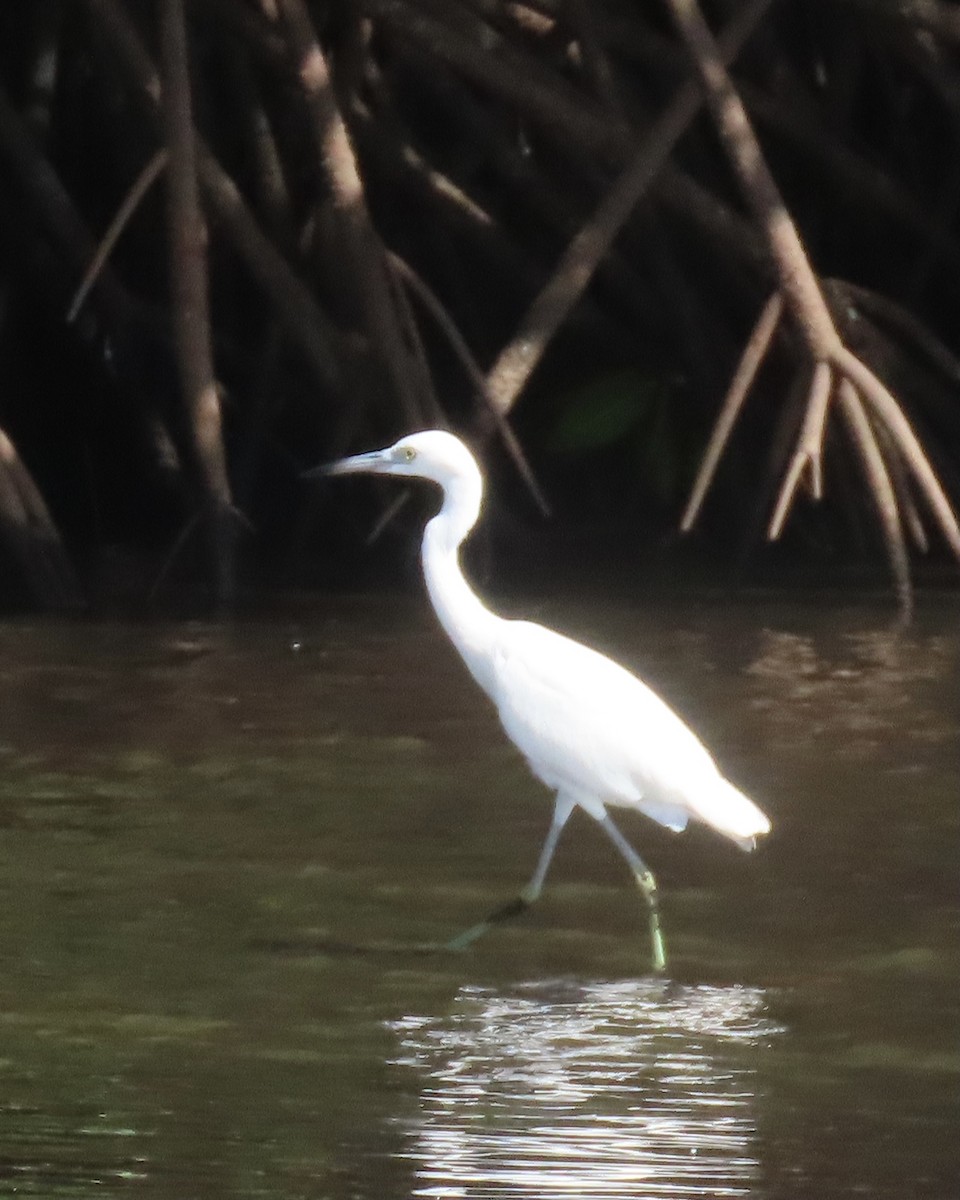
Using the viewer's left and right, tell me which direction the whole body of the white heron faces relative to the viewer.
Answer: facing to the left of the viewer

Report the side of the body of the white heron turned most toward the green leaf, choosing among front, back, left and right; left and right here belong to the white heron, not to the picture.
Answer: right
